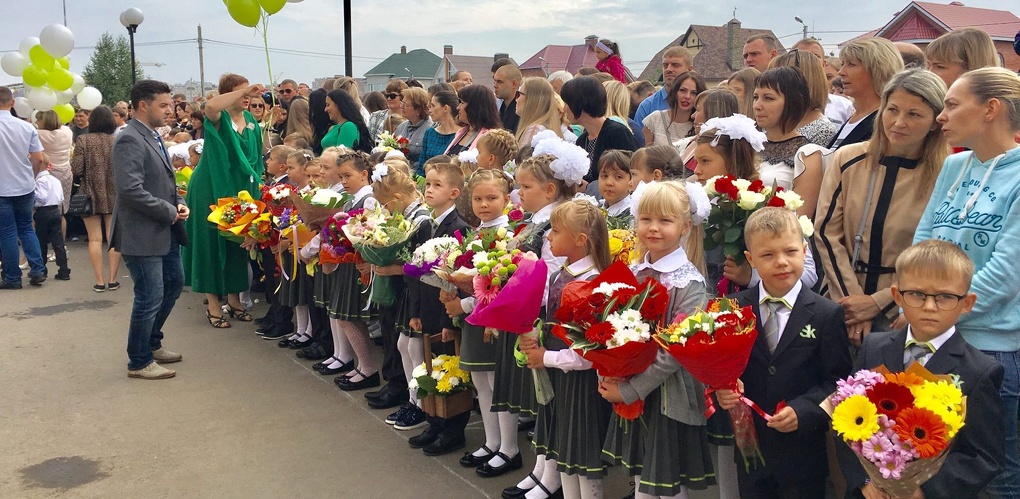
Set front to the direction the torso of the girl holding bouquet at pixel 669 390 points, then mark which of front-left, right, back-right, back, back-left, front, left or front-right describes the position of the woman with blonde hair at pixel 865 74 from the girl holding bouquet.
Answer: back

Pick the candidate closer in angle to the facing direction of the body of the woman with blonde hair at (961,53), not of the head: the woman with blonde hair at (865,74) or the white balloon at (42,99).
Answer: the woman with blonde hair

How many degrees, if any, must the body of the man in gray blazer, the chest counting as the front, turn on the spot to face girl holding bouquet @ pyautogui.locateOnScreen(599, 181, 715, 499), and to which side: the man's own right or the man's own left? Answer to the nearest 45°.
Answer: approximately 45° to the man's own right

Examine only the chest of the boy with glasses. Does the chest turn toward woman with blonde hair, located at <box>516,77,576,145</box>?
no

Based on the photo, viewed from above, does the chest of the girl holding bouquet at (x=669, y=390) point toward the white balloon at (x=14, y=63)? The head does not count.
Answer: no

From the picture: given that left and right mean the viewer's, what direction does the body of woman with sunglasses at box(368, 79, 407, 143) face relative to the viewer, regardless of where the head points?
facing the viewer and to the left of the viewer

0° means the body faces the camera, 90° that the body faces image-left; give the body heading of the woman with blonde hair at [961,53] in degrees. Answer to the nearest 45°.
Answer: approximately 45°

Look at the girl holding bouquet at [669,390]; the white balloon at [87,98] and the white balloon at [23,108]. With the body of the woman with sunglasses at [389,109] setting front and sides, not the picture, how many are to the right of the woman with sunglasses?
2

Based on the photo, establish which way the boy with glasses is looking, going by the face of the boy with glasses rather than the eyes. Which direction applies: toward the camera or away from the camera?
toward the camera

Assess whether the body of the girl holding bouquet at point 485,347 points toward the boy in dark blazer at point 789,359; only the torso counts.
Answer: no

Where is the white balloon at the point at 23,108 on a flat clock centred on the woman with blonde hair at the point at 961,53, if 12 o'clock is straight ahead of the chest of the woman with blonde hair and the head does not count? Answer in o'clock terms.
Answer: The white balloon is roughly at 2 o'clock from the woman with blonde hair.

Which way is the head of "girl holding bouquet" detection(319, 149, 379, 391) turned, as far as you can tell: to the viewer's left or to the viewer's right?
to the viewer's left

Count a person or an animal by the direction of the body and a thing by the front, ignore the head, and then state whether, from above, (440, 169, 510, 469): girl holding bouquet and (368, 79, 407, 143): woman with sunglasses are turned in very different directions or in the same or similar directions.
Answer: same or similar directions

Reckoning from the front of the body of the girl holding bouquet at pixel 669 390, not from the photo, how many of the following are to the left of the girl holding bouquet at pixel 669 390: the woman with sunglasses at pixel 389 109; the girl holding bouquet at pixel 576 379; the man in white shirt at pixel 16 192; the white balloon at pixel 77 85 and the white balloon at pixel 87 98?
0
